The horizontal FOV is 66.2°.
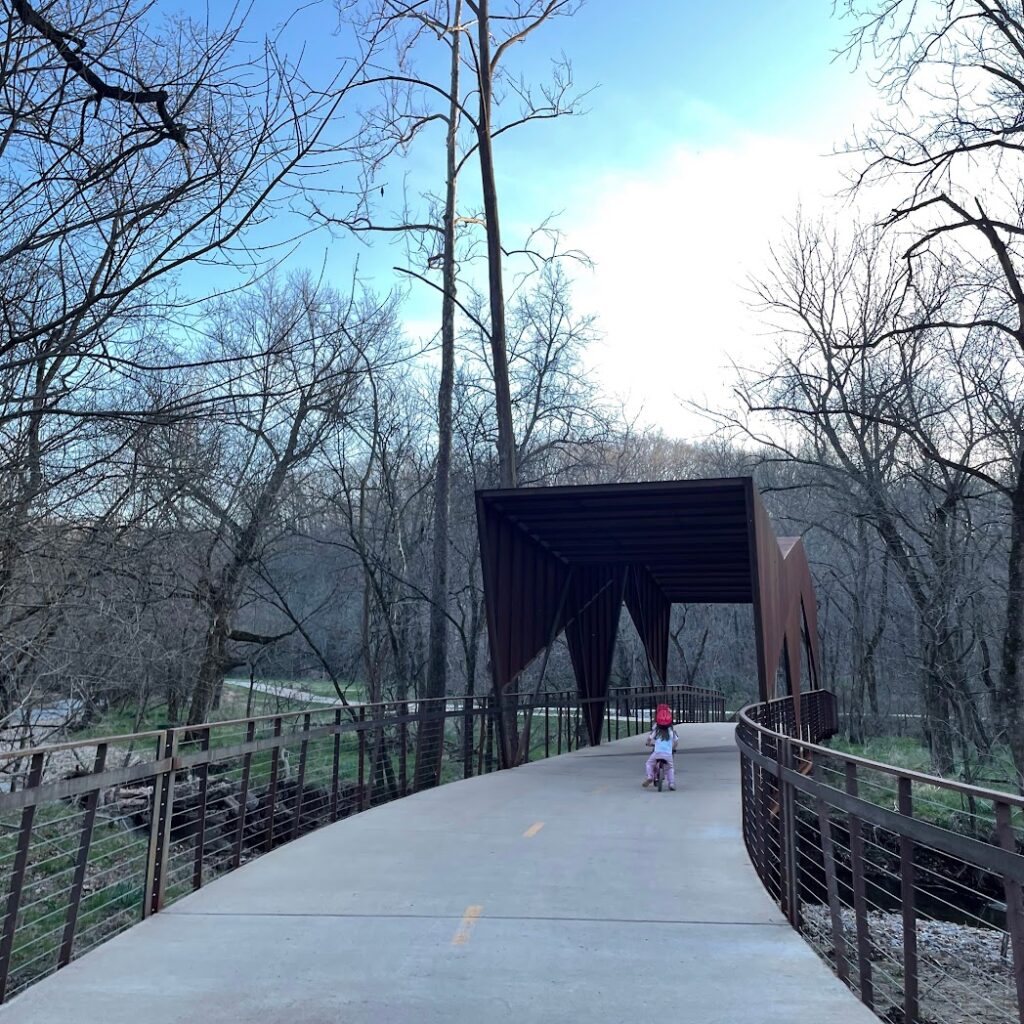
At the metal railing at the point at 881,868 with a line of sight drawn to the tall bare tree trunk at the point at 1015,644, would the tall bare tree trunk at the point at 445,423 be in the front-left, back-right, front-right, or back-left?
front-left

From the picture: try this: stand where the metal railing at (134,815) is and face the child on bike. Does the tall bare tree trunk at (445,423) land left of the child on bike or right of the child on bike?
left

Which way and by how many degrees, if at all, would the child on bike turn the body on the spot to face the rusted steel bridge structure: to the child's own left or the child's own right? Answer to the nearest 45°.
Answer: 0° — they already face it

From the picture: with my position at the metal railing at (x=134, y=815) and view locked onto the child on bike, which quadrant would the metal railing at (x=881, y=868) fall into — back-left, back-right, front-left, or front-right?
front-right

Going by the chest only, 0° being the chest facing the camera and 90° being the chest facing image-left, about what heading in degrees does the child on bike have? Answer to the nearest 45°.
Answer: approximately 180°
